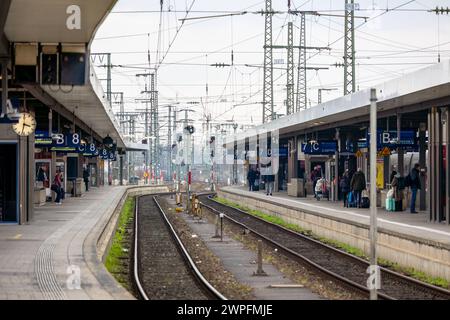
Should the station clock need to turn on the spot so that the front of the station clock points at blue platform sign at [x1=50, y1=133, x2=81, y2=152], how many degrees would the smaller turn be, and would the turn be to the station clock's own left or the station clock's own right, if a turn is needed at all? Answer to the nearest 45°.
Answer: approximately 180°

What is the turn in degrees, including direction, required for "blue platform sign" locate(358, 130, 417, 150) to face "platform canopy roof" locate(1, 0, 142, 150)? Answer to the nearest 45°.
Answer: approximately 45° to its right

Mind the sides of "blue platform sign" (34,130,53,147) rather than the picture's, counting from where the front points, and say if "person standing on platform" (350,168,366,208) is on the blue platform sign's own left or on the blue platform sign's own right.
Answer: on the blue platform sign's own left

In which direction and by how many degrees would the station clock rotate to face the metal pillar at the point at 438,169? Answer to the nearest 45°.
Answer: approximately 90° to its left

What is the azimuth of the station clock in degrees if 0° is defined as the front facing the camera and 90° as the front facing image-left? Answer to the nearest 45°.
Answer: approximately 0°

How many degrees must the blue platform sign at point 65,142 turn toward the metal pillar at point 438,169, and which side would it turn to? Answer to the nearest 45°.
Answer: approximately 45° to its left

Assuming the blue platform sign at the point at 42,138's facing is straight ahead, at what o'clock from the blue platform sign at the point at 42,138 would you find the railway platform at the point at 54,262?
The railway platform is roughly at 12 o'clock from the blue platform sign.
